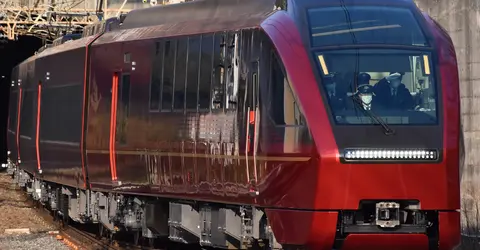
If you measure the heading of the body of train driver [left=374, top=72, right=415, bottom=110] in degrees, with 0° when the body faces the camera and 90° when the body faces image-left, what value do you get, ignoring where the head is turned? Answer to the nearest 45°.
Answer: approximately 0°

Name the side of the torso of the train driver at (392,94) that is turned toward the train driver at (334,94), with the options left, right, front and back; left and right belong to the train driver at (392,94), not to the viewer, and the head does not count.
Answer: right

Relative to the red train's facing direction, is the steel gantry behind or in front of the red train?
behind

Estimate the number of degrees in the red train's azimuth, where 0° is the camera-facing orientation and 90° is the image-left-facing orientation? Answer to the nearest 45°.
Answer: approximately 315°

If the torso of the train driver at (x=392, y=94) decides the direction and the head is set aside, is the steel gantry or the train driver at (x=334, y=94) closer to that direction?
the train driver

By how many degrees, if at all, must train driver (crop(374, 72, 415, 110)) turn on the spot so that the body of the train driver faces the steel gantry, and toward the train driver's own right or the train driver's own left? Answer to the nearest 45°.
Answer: approximately 135° to the train driver's own right
